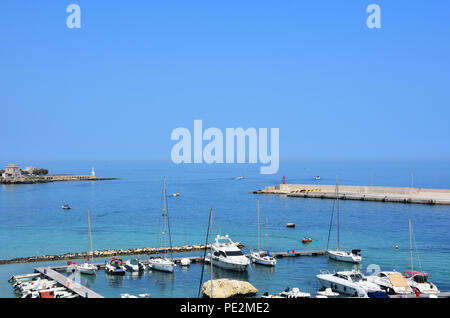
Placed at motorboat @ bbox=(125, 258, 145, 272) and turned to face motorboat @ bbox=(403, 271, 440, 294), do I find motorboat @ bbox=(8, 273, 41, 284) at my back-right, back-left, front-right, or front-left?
back-right

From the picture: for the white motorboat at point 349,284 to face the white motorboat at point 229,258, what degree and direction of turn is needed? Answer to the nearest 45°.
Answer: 0° — it already faces it

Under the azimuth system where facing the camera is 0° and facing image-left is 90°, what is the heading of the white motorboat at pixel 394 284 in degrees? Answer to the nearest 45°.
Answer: approximately 135°

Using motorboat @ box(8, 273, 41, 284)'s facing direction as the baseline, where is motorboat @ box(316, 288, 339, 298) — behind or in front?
in front

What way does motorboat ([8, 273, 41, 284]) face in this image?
to the viewer's right

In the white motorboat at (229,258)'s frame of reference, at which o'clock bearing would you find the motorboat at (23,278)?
The motorboat is roughly at 4 o'clock from the white motorboat.

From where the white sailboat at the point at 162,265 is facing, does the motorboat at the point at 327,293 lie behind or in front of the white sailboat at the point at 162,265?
in front

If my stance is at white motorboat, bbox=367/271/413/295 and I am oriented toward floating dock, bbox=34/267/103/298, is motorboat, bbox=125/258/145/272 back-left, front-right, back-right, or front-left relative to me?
front-right

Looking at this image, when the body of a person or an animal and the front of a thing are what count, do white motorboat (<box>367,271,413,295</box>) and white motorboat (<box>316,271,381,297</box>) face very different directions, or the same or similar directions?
same or similar directions

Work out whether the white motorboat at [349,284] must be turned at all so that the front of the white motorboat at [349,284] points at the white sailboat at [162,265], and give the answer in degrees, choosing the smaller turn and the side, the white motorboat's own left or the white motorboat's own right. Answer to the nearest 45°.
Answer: approximately 45° to the white motorboat's own left

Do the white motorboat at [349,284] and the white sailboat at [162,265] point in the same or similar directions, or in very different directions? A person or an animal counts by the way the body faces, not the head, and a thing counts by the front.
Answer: very different directions
